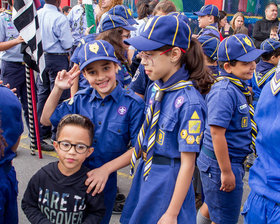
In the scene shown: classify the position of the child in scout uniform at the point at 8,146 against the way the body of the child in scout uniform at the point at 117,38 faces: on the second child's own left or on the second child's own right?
on the second child's own right

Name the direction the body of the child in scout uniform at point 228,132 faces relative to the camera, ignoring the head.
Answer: to the viewer's right

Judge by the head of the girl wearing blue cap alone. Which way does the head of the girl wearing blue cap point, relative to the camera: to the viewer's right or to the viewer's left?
to the viewer's left

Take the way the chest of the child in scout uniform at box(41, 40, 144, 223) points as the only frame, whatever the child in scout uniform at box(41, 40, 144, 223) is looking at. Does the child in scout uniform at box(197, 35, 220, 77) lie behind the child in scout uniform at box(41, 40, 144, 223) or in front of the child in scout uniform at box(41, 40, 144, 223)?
behind
